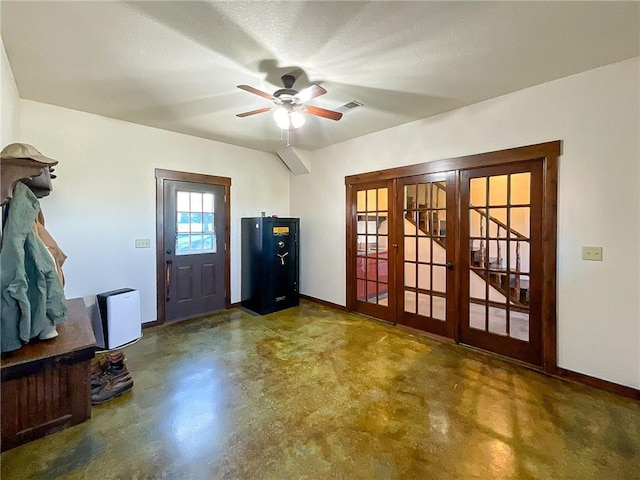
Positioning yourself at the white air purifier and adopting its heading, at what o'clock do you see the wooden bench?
The wooden bench is roughly at 2 o'clock from the white air purifier.

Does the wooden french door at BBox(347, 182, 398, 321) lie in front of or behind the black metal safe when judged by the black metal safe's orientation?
in front

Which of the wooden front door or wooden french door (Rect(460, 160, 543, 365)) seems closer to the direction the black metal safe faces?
the wooden french door

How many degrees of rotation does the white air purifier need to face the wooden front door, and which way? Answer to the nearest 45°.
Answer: approximately 90° to its left

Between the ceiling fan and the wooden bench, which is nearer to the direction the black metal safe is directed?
the ceiling fan

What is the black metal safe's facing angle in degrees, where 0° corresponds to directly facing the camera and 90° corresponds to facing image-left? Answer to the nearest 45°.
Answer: approximately 315°

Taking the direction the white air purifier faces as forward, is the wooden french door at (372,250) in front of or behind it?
in front

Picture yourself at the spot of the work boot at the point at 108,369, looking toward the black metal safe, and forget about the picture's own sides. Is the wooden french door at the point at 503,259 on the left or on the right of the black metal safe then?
right

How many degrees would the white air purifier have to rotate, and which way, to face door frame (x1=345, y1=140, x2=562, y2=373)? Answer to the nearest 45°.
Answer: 0° — it already faces it

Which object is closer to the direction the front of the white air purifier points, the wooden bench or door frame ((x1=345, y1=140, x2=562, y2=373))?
the door frame

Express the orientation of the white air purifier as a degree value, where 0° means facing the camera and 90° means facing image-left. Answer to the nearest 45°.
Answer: approximately 315°

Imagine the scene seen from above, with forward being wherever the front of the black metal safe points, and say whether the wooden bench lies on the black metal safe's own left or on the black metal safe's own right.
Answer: on the black metal safe's own right
